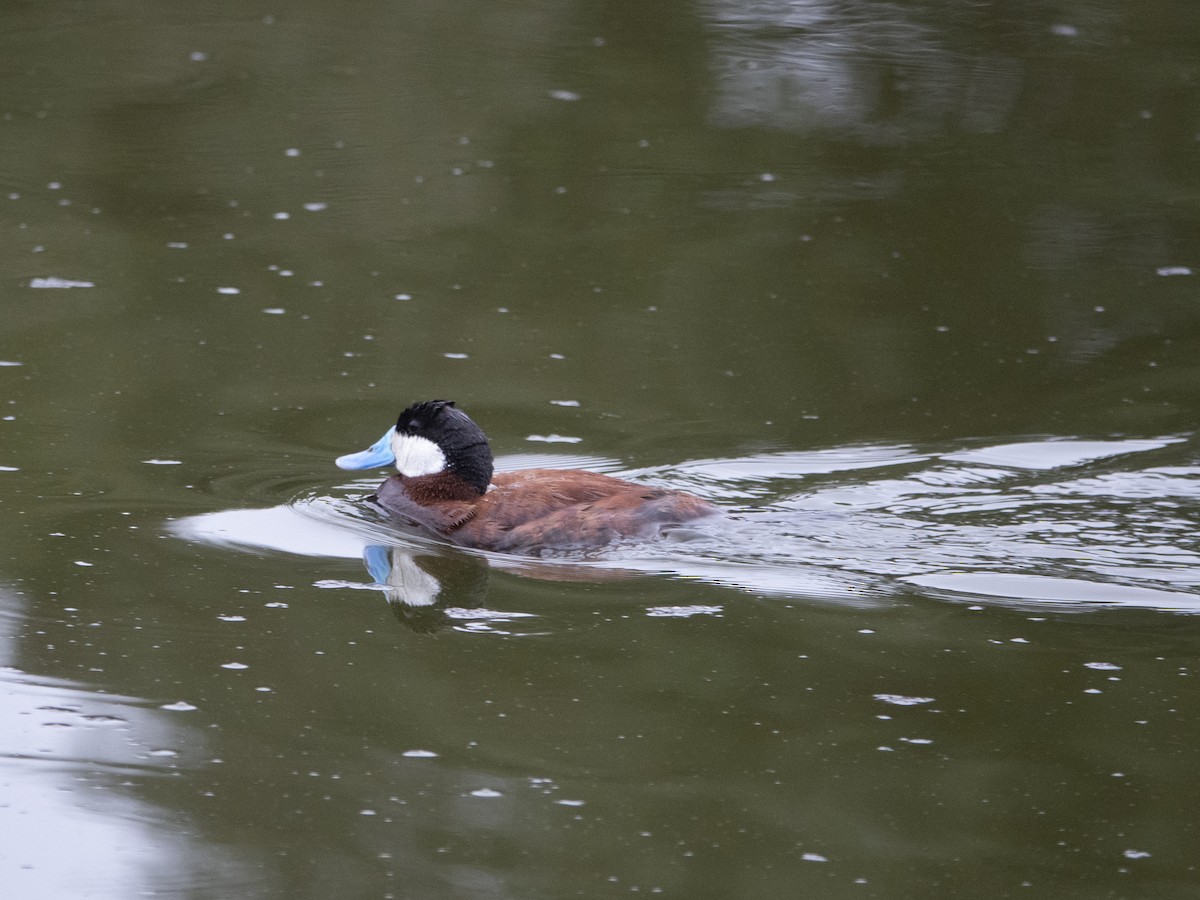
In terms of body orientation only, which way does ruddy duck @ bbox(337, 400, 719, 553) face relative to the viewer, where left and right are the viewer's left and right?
facing to the left of the viewer
